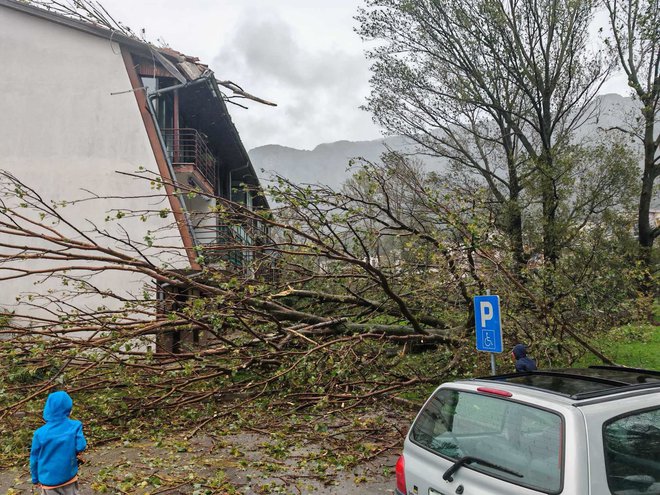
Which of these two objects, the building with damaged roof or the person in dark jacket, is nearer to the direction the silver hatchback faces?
the person in dark jacket

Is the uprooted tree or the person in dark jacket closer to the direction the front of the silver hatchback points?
the person in dark jacket

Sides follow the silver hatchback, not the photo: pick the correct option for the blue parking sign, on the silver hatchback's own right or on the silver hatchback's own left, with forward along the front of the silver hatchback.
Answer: on the silver hatchback's own left

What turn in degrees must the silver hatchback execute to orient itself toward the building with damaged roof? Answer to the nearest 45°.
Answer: approximately 90° to its left

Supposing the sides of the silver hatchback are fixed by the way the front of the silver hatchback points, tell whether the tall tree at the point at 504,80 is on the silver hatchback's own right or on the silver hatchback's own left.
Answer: on the silver hatchback's own left

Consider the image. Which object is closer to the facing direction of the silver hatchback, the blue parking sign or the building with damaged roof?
the blue parking sign

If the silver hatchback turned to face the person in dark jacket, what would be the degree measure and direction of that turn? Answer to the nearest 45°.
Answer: approximately 45° to its left

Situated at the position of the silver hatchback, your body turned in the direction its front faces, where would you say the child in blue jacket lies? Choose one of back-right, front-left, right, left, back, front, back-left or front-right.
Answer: back-left

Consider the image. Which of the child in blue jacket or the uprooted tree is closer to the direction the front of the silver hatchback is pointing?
the uprooted tree

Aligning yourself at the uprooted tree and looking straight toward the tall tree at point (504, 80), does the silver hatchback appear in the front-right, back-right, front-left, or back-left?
back-right

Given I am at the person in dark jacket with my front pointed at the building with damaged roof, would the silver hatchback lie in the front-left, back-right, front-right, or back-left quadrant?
back-left

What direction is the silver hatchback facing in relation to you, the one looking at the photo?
facing away from the viewer and to the right of the viewer

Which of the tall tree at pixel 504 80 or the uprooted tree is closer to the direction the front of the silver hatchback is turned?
the tall tree
